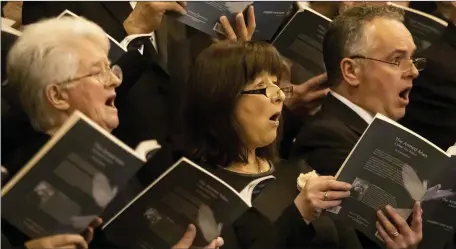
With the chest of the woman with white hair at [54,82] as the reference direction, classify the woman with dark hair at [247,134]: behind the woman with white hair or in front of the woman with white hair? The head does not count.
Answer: in front

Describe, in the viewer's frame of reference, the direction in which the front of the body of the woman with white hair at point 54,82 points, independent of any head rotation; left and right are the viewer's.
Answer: facing to the right of the viewer

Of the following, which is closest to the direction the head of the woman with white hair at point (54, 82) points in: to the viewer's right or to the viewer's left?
to the viewer's right
